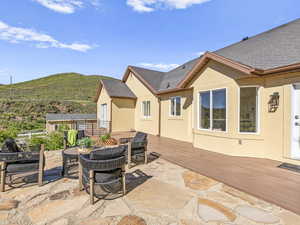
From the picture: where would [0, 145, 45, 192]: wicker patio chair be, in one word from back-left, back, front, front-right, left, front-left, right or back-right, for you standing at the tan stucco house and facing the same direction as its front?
front

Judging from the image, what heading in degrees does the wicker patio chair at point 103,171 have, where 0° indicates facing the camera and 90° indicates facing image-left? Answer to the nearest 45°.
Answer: approximately 135°

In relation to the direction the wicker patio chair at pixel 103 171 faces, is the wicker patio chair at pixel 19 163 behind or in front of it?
in front

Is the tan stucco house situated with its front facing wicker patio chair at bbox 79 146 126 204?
yes

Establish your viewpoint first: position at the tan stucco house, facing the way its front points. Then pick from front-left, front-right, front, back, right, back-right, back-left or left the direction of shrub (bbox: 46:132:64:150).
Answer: front-right

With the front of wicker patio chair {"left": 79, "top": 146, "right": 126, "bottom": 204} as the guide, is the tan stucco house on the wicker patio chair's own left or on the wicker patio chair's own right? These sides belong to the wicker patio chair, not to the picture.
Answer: on the wicker patio chair's own right

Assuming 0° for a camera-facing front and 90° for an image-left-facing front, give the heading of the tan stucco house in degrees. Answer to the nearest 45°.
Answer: approximately 45°

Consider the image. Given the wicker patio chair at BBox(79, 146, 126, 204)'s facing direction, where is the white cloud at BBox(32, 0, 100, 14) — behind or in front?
in front

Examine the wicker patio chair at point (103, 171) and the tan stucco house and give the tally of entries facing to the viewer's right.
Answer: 0
